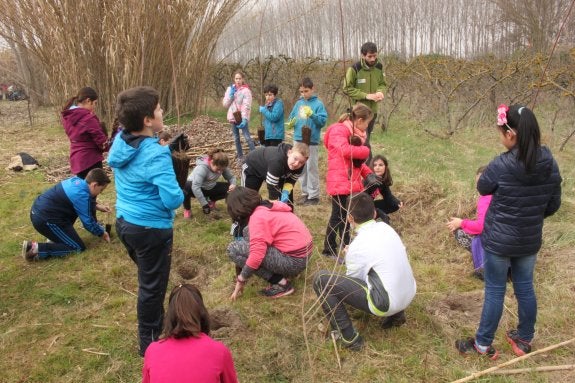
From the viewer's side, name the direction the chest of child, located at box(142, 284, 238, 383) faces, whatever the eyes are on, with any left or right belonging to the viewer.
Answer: facing away from the viewer

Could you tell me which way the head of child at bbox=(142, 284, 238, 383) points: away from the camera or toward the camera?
away from the camera

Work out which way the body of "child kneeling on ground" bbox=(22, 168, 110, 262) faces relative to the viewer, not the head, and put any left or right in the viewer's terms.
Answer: facing to the right of the viewer

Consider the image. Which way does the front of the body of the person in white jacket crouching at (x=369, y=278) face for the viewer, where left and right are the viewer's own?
facing away from the viewer and to the left of the viewer

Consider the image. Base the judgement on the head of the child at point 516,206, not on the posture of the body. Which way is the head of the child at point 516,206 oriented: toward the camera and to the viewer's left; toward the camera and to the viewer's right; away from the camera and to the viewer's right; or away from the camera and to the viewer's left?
away from the camera and to the viewer's left
